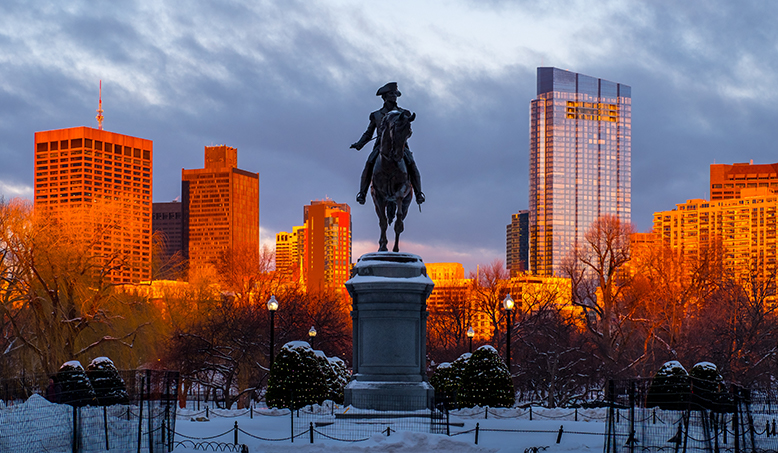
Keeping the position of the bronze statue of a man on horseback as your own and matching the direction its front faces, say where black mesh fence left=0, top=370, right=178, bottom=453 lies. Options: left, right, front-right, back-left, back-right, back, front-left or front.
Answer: front-right

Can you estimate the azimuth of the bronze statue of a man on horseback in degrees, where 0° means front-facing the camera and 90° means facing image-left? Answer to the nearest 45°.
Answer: approximately 0°

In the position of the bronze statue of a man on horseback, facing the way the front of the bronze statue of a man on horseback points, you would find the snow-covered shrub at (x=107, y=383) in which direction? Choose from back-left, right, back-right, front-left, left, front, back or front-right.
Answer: front-right

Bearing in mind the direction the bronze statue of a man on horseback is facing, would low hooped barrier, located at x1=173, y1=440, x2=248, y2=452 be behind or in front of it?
in front

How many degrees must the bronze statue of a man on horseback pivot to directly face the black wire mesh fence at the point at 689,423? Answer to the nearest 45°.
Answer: approximately 45° to its left

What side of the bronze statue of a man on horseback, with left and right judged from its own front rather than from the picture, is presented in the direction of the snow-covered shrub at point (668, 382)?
left
